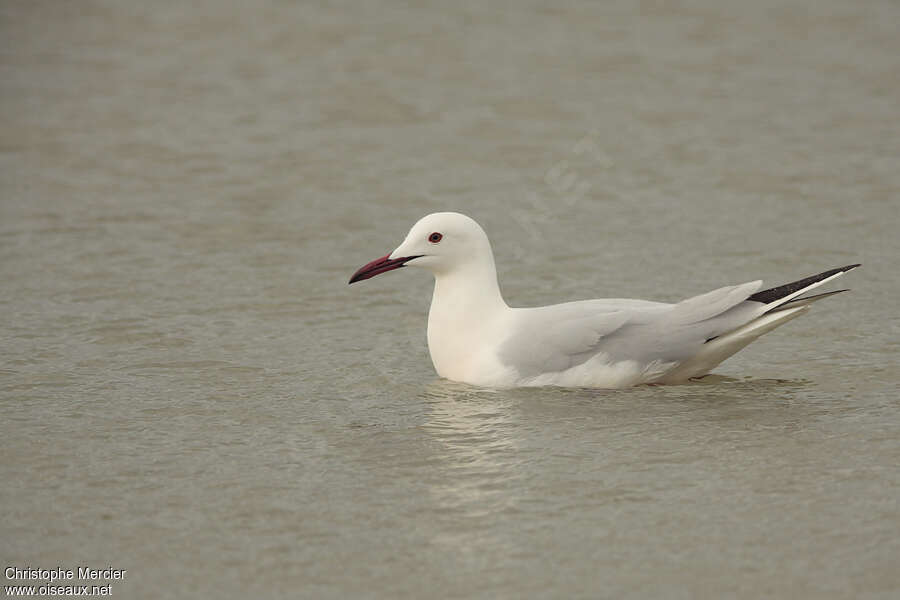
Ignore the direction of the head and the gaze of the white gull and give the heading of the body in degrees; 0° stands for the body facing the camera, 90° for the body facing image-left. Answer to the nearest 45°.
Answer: approximately 90°
